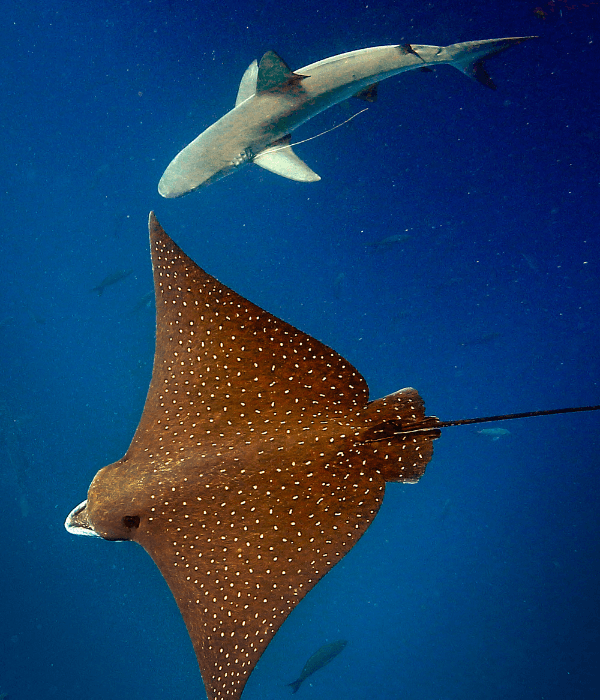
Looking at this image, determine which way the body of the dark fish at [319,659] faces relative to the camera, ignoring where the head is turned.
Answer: to the viewer's right

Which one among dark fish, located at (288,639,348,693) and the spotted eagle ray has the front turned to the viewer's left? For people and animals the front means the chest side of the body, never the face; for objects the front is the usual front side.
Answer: the spotted eagle ray

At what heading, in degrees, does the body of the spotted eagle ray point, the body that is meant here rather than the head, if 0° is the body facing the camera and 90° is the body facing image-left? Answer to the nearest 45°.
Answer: approximately 90°

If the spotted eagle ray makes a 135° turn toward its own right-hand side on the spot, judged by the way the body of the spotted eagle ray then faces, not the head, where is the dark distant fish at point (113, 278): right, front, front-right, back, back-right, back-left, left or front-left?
front-left

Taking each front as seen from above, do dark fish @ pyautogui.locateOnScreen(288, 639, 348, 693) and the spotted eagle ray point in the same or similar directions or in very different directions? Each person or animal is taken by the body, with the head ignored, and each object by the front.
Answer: very different directions
